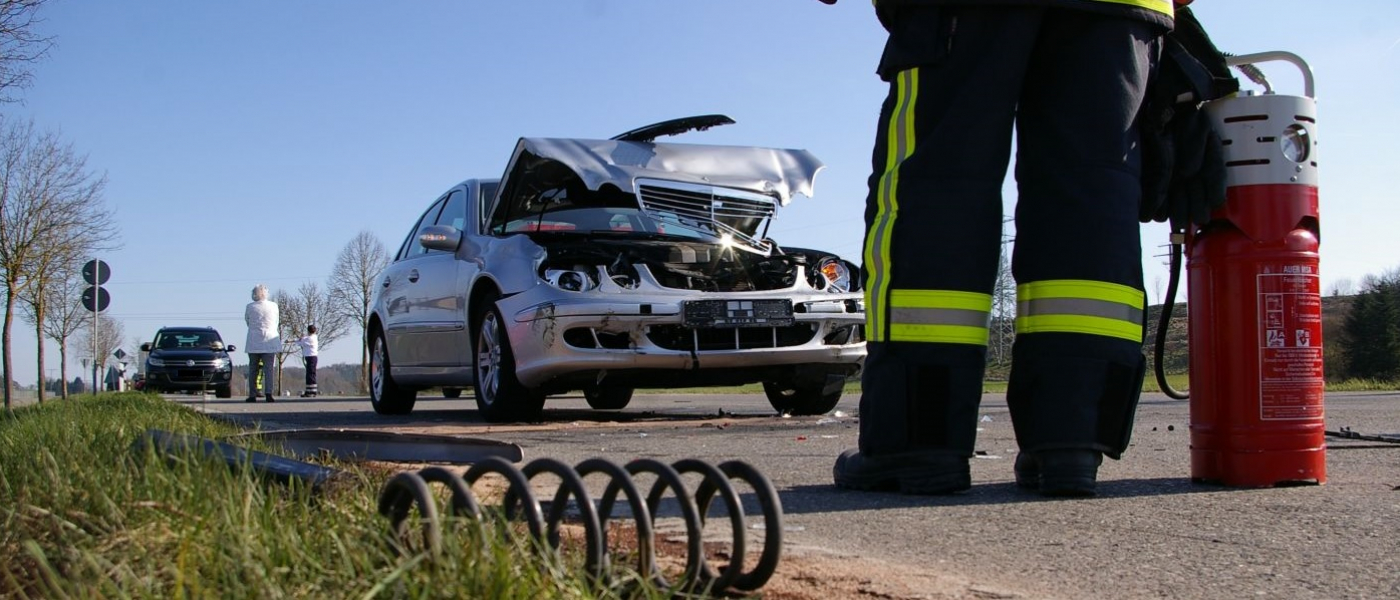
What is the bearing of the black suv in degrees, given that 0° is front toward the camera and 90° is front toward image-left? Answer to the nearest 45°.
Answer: approximately 0°

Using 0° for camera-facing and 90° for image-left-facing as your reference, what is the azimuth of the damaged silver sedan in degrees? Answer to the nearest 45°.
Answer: approximately 315°

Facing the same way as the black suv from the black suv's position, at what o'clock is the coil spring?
The coil spring is roughly at 12 o'clock from the black suv.

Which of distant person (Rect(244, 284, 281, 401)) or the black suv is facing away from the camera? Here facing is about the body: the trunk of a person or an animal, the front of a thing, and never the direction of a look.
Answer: the distant person

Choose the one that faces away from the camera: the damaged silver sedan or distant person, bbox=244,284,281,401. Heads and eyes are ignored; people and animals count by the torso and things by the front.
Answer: the distant person

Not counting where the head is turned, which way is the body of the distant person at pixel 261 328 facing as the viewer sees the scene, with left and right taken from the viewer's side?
facing away from the viewer
